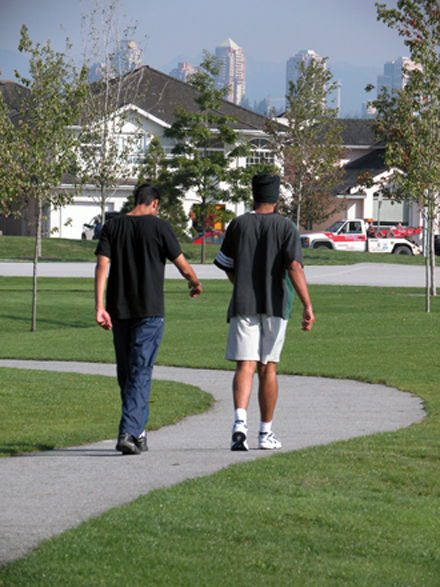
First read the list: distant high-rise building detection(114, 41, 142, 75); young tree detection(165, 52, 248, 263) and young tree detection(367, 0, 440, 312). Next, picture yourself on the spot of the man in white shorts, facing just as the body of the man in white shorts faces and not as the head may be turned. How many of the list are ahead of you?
3

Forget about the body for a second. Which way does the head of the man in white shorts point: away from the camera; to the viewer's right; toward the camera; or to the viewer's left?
away from the camera

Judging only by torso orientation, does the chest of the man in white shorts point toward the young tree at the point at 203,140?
yes

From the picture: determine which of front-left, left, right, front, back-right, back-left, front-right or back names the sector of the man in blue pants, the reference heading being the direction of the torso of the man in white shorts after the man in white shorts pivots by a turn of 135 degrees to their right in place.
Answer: back-right

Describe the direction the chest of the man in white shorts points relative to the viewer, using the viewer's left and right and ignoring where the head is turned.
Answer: facing away from the viewer

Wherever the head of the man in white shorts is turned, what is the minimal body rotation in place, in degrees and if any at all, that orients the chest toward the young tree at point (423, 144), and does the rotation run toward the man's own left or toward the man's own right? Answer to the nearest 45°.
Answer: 0° — they already face it
